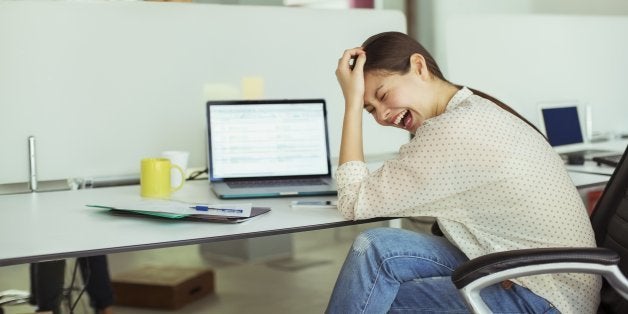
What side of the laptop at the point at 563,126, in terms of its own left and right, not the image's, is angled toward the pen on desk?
right

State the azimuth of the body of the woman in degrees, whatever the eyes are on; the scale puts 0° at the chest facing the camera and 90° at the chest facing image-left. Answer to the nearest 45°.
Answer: approximately 90°

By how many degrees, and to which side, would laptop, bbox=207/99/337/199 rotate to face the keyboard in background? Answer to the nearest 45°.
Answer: approximately 90° to its left

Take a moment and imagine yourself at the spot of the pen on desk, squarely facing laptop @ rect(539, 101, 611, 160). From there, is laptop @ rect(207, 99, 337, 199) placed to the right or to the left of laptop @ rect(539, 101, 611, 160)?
left

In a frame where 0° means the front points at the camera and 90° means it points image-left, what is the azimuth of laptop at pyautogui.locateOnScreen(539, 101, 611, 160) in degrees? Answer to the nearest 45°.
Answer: approximately 315°
